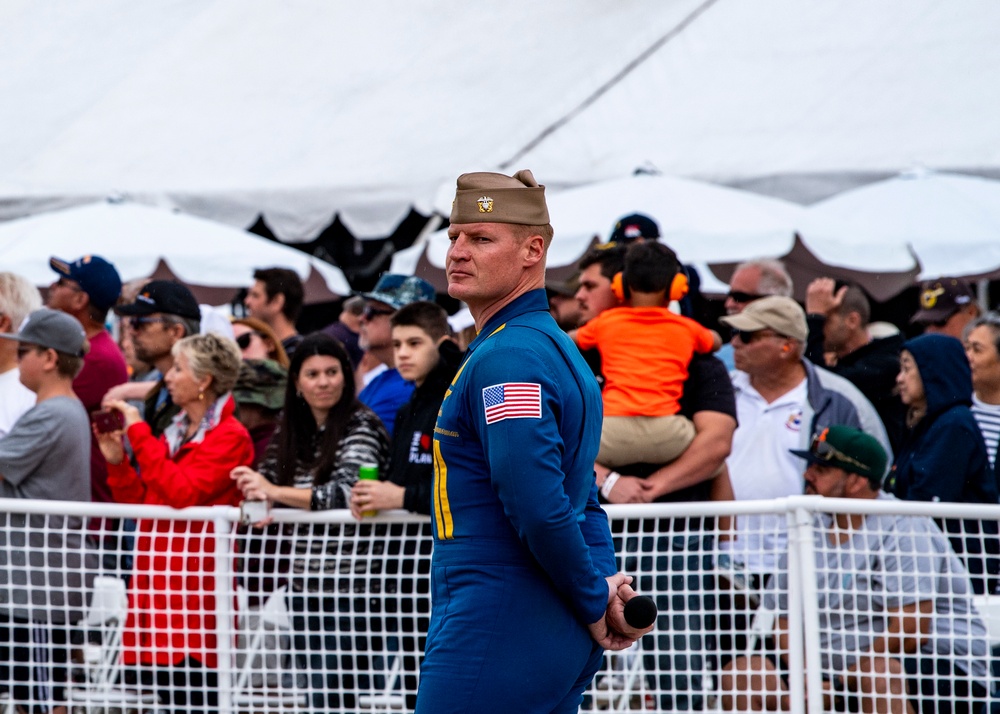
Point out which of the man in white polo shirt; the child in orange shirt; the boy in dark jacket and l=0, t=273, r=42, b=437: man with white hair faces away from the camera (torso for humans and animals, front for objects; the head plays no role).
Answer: the child in orange shirt

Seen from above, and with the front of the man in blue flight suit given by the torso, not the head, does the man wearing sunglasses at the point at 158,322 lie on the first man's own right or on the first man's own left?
on the first man's own right

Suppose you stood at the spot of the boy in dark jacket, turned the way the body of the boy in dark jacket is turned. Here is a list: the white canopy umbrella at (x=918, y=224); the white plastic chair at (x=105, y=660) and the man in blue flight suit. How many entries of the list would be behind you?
1

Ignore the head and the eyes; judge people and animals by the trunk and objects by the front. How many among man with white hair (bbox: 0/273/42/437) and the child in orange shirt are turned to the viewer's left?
1

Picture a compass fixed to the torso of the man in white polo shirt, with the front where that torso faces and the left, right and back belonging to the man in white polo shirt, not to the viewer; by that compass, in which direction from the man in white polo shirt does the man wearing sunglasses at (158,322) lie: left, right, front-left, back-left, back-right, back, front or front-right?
front-right

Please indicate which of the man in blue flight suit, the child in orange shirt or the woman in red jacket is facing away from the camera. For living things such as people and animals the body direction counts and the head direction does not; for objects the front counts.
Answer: the child in orange shirt

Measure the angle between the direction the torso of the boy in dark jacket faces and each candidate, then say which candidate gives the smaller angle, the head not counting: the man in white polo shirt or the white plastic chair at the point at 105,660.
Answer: the white plastic chair

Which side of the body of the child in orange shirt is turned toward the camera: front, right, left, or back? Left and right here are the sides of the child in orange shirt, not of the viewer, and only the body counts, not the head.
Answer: back

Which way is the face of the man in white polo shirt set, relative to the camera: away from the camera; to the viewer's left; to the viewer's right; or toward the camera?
to the viewer's left

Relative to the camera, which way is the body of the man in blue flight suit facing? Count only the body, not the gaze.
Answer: to the viewer's left

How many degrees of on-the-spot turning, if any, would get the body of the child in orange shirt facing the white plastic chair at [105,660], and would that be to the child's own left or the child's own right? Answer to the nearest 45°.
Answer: approximately 90° to the child's own left

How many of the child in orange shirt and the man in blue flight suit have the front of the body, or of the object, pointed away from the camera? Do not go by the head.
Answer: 1

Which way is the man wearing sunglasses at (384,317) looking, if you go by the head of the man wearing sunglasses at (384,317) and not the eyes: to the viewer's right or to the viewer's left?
to the viewer's left

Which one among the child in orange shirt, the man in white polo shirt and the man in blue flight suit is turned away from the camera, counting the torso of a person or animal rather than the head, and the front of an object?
the child in orange shirt

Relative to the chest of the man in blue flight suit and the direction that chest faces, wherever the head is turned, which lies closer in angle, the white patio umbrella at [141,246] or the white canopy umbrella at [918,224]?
the white patio umbrella
